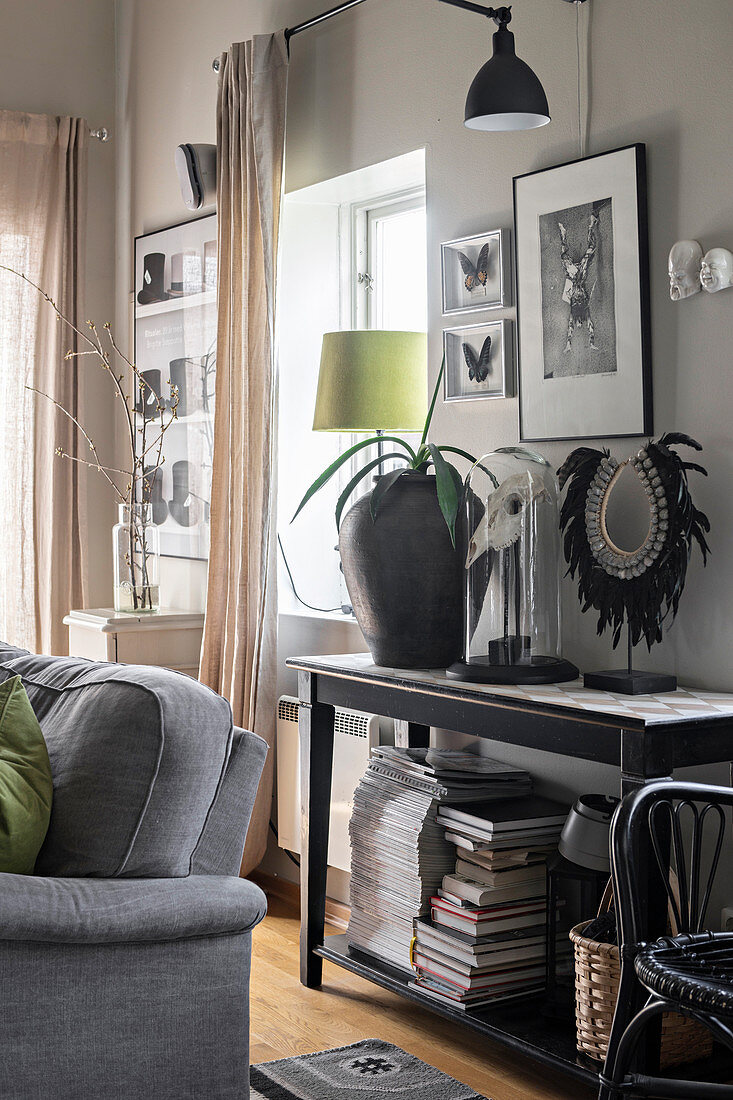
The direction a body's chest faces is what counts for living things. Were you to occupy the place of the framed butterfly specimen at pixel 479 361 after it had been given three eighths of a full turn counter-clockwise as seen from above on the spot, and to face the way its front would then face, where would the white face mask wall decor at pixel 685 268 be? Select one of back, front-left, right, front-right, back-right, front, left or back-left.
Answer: front-right

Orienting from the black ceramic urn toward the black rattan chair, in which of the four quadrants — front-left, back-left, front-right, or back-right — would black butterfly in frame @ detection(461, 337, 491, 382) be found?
back-left

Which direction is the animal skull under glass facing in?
to the viewer's left

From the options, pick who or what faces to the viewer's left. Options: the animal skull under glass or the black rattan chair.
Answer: the animal skull under glass

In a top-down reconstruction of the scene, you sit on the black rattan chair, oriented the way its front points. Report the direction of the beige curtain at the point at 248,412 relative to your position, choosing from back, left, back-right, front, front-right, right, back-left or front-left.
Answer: back

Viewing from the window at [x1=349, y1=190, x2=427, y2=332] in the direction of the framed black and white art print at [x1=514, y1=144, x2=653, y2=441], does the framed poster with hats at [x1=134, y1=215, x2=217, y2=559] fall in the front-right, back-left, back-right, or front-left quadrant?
back-right

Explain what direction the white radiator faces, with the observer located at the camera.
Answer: facing the viewer and to the left of the viewer

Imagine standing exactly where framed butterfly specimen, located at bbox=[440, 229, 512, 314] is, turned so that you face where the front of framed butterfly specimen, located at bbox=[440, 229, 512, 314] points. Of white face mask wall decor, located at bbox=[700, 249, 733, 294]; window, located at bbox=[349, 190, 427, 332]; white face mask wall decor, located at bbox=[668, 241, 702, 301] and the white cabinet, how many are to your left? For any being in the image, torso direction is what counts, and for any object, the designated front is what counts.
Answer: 2

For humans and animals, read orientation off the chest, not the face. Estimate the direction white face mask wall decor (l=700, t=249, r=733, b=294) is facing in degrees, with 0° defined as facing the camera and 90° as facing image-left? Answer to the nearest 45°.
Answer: approximately 45°

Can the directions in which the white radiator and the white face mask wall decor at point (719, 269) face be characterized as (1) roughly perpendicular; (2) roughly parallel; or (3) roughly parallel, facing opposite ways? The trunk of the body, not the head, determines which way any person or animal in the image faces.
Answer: roughly parallel

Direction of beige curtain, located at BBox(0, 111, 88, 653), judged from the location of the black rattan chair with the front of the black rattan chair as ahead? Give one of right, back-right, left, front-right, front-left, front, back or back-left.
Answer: back

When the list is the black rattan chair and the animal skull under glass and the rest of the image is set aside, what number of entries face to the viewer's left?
1

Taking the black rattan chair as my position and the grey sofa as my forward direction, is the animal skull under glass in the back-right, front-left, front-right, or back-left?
front-right

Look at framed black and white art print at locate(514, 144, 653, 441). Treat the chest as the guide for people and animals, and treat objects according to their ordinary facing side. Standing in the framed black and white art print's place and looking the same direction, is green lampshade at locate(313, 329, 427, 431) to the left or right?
on its right
